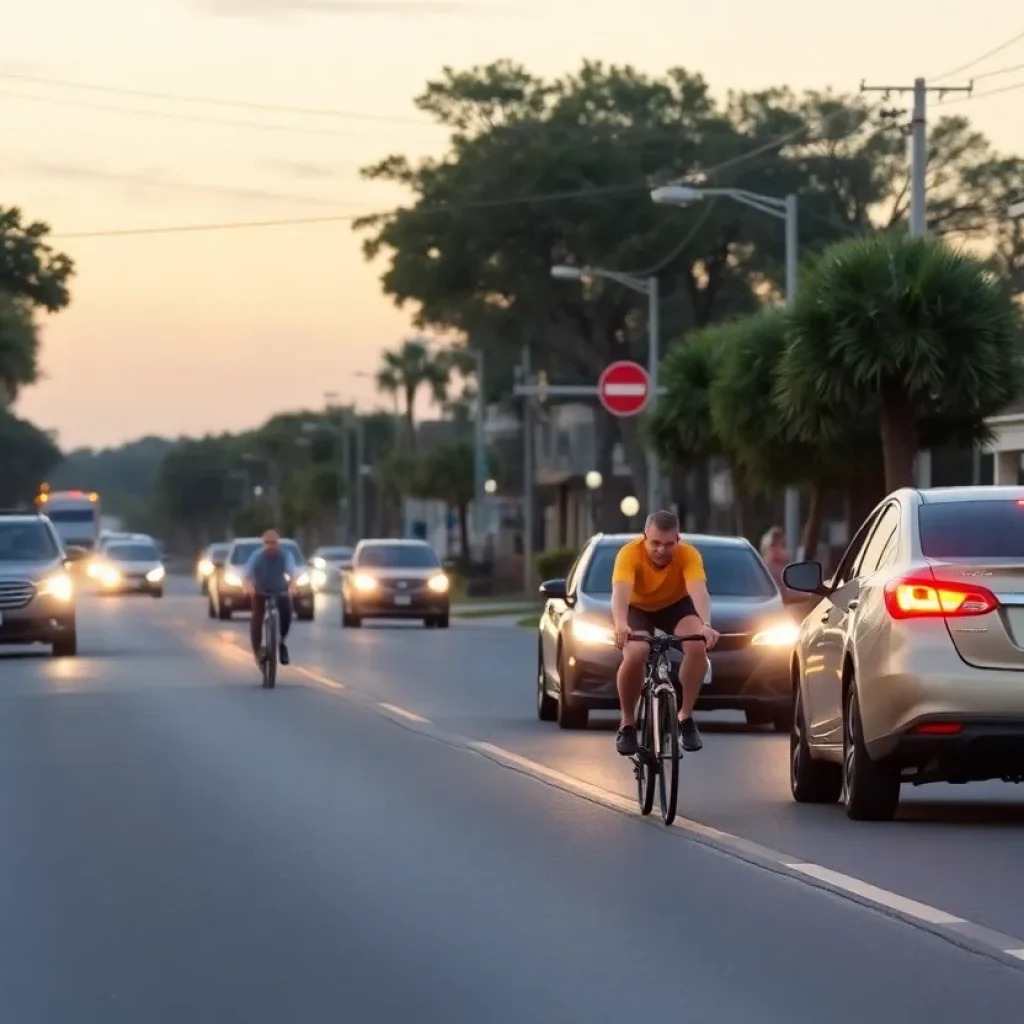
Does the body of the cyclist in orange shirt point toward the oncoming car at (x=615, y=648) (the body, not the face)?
no

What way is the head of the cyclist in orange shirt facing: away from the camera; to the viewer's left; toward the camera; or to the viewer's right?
toward the camera

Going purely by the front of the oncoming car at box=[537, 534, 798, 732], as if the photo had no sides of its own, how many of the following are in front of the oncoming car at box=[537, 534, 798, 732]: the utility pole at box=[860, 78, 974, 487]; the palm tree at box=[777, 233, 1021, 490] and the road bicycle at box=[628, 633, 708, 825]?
1

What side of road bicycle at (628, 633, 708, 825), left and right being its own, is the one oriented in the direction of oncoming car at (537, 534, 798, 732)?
back

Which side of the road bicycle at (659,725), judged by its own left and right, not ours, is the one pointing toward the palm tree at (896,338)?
back

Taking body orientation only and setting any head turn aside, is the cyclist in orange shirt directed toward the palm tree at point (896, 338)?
no

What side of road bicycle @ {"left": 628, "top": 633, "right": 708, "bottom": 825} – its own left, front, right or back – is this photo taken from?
front

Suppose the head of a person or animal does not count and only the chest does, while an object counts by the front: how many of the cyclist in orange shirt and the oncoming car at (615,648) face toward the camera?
2

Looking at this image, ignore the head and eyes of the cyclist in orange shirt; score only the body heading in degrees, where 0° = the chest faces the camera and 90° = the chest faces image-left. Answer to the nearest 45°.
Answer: approximately 0°

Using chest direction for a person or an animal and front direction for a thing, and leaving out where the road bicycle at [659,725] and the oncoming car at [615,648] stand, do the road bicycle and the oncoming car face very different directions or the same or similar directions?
same or similar directions

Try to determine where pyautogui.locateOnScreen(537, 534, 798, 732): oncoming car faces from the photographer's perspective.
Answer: facing the viewer

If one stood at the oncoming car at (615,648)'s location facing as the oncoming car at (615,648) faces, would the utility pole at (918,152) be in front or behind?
behind

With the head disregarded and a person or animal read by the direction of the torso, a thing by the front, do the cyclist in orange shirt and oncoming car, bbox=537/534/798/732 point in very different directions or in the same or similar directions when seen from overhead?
same or similar directions

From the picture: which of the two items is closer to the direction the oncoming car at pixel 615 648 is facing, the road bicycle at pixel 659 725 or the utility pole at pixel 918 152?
the road bicycle

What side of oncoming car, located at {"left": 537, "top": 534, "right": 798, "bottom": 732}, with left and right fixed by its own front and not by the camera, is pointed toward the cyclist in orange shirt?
front

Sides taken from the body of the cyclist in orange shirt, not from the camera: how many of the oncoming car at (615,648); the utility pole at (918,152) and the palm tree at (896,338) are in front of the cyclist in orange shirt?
0

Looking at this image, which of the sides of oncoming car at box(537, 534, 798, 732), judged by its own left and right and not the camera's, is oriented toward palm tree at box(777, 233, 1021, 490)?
back

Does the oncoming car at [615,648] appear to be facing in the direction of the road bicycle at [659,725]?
yes
